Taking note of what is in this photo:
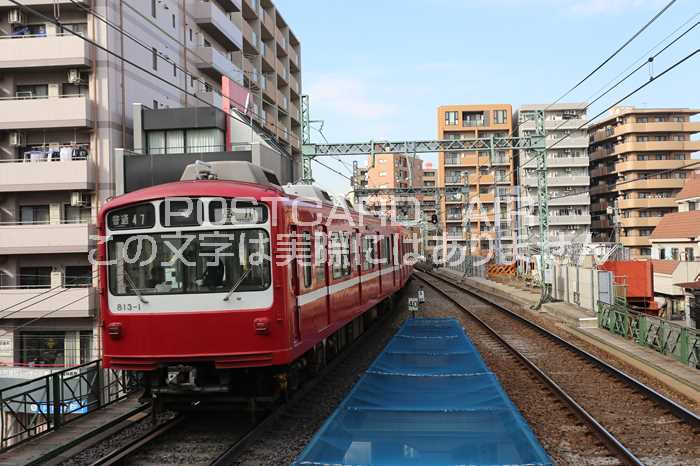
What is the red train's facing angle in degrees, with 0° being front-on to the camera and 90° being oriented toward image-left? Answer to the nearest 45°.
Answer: approximately 45°

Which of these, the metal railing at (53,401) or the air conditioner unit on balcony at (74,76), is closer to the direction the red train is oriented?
the metal railing

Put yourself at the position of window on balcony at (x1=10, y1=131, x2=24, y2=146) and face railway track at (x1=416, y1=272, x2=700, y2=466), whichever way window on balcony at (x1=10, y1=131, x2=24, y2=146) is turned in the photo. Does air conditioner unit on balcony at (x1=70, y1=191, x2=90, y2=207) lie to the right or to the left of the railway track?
left

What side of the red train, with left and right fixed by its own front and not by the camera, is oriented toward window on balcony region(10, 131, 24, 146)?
right

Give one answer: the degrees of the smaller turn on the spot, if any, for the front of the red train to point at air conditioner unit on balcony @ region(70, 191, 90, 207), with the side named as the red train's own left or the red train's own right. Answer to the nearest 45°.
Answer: approximately 135° to the red train's own right

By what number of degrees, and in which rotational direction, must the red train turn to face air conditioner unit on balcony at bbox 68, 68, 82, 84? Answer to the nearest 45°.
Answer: approximately 135° to its right

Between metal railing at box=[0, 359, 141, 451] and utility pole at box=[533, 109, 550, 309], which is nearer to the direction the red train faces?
the metal railing
